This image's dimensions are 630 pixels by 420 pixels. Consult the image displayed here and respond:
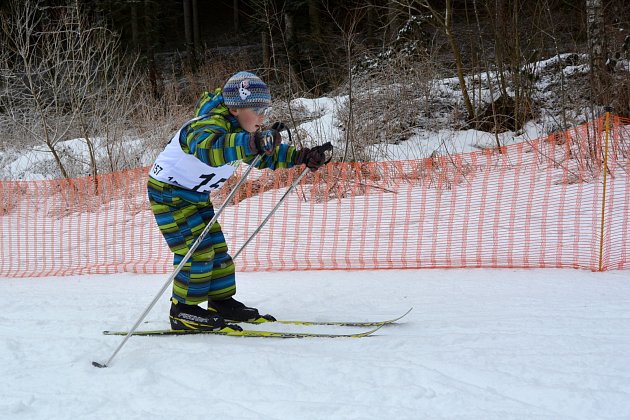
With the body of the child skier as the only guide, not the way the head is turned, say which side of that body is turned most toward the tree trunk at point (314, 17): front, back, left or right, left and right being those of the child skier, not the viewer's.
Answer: left

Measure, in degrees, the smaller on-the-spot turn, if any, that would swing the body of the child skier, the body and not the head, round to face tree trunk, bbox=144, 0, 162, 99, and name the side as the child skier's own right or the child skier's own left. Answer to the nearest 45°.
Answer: approximately 90° to the child skier's own left

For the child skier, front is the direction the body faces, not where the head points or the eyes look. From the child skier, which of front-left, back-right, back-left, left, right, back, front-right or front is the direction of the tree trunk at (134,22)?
left

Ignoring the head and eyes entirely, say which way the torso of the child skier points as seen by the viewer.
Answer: to the viewer's right

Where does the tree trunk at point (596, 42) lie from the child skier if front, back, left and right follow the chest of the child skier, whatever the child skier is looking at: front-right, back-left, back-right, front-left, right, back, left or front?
front-left

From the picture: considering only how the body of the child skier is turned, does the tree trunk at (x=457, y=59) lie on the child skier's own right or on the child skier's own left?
on the child skier's own left

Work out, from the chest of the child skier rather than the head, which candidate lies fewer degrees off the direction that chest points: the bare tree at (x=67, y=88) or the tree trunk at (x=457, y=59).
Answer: the tree trunk

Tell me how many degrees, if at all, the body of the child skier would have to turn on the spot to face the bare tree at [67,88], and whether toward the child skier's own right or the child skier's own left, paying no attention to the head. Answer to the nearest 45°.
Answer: approximately 90° to the child skier's own left

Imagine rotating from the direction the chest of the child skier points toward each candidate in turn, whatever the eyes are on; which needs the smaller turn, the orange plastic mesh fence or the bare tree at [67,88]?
the orange plastic mesh fence

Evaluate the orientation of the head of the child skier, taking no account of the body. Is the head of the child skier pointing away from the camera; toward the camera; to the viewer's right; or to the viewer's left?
to the viewer's right
